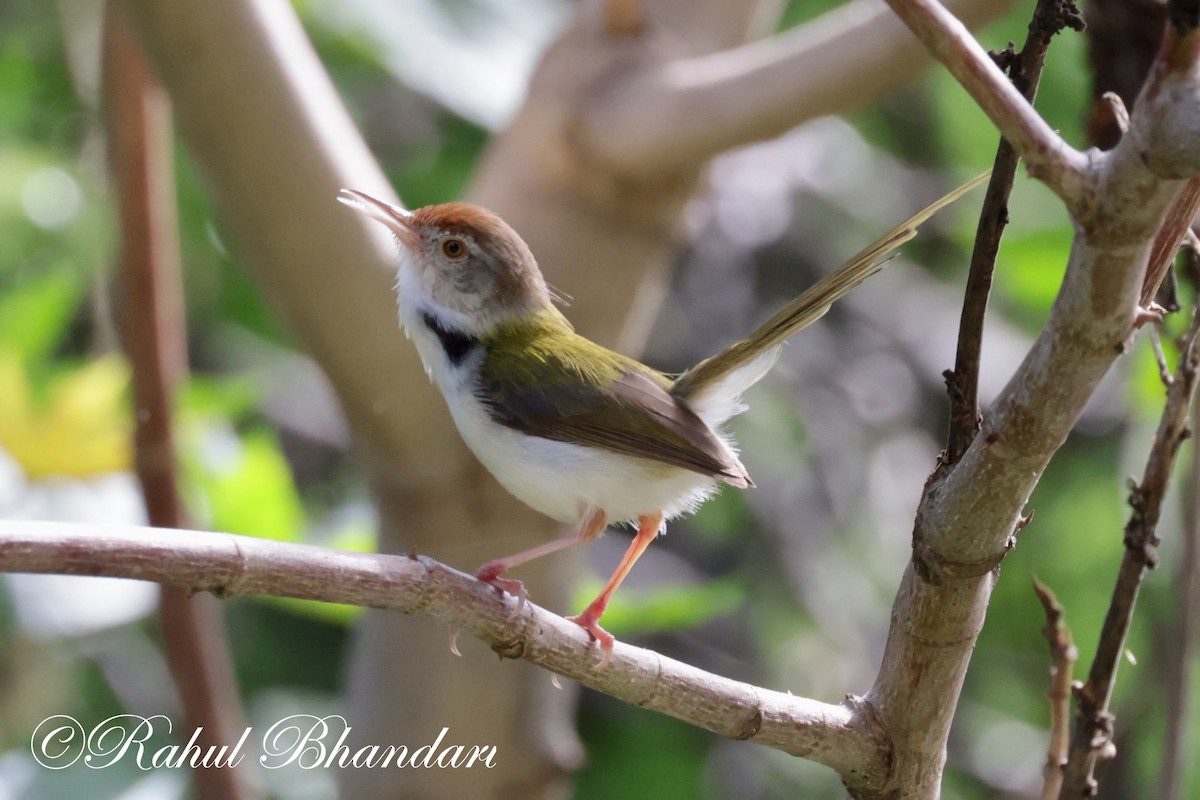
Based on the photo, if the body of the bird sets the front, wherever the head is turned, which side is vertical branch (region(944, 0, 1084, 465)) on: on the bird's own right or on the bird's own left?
on the bird's own left

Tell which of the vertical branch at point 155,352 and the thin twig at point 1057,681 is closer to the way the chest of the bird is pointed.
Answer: the vertical branch

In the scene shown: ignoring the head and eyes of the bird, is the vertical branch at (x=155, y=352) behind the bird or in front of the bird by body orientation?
in front

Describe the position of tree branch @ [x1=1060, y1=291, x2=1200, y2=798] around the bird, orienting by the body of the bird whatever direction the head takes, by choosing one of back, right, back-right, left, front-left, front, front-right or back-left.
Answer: back-left

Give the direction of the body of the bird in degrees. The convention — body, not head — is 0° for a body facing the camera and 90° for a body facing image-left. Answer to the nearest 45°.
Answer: approximately 90°

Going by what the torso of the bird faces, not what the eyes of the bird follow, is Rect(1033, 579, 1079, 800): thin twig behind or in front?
behind
